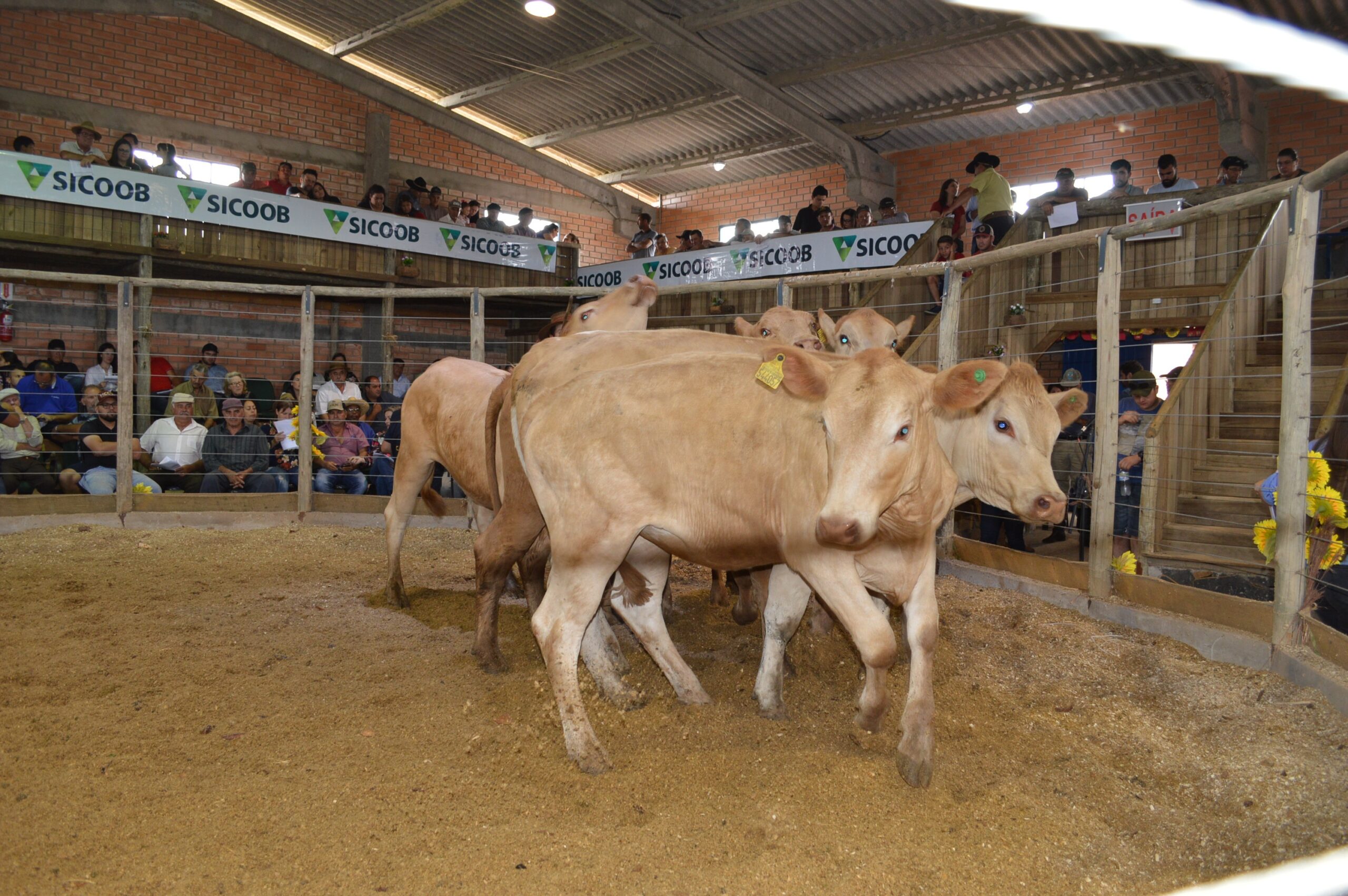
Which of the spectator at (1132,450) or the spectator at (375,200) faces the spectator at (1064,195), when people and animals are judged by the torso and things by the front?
the spectator at (375,200)

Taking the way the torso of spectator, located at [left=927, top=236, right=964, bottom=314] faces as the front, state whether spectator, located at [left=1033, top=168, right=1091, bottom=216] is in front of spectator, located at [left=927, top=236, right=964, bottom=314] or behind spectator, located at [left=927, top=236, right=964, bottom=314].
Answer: behind

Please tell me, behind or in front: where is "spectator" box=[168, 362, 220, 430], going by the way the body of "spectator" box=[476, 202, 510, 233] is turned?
in front

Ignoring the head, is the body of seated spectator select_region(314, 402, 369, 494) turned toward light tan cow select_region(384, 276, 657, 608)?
yes

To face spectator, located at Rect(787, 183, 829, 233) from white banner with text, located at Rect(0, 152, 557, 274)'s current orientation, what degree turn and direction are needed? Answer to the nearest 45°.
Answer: approximately 45° to its left

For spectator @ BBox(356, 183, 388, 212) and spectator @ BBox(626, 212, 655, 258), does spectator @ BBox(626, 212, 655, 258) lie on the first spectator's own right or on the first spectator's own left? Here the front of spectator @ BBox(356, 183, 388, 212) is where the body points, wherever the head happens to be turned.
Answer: on the first spectator's own left

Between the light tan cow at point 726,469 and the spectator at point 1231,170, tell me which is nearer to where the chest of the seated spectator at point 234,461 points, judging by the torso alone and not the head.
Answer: the light tan cow

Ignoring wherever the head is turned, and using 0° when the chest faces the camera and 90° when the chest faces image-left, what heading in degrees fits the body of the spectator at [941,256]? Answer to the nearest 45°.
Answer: approximately 45°

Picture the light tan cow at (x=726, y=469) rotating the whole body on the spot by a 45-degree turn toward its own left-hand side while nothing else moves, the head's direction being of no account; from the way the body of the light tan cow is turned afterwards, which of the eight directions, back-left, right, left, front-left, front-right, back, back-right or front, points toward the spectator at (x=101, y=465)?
left

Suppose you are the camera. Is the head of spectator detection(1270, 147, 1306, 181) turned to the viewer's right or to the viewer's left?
to the viewer's left

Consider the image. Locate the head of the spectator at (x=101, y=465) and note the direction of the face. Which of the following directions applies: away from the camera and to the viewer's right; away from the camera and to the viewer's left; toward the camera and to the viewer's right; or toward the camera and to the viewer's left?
toward the camera and to the viewer's right
